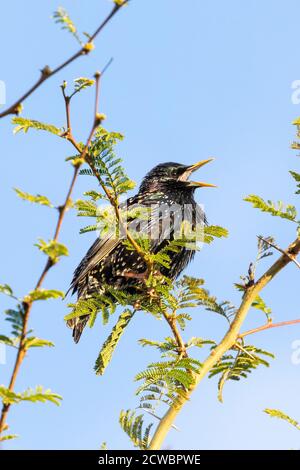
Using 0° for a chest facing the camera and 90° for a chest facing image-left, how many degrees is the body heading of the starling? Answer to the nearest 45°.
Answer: approximately 270°
